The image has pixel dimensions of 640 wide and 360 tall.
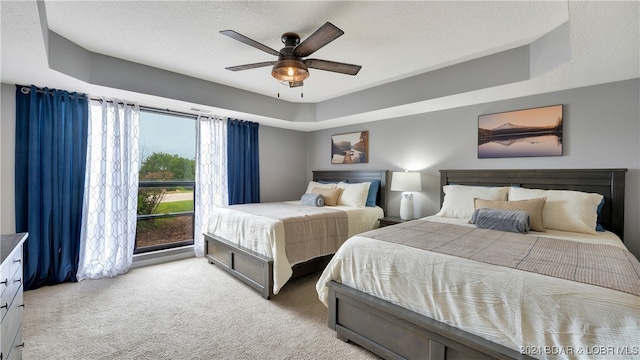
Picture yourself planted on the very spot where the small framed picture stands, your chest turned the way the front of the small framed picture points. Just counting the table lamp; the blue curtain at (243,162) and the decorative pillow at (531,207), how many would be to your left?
2

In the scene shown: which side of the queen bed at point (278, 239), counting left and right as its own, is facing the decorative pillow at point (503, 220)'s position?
left

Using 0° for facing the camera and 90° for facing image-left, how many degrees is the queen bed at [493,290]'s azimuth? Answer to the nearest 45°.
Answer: approximately 45°

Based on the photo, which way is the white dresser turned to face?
to the viewer's right

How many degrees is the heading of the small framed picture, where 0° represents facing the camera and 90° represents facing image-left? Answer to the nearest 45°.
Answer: approximately 45°

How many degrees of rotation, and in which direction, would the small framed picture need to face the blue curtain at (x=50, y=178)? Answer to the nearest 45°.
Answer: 0° — it already faces it

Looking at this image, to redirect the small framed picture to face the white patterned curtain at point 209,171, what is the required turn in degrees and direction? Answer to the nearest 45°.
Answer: approximately 45° to its right

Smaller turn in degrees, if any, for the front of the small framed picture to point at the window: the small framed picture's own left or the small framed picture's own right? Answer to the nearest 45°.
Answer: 0° — it already faces it
